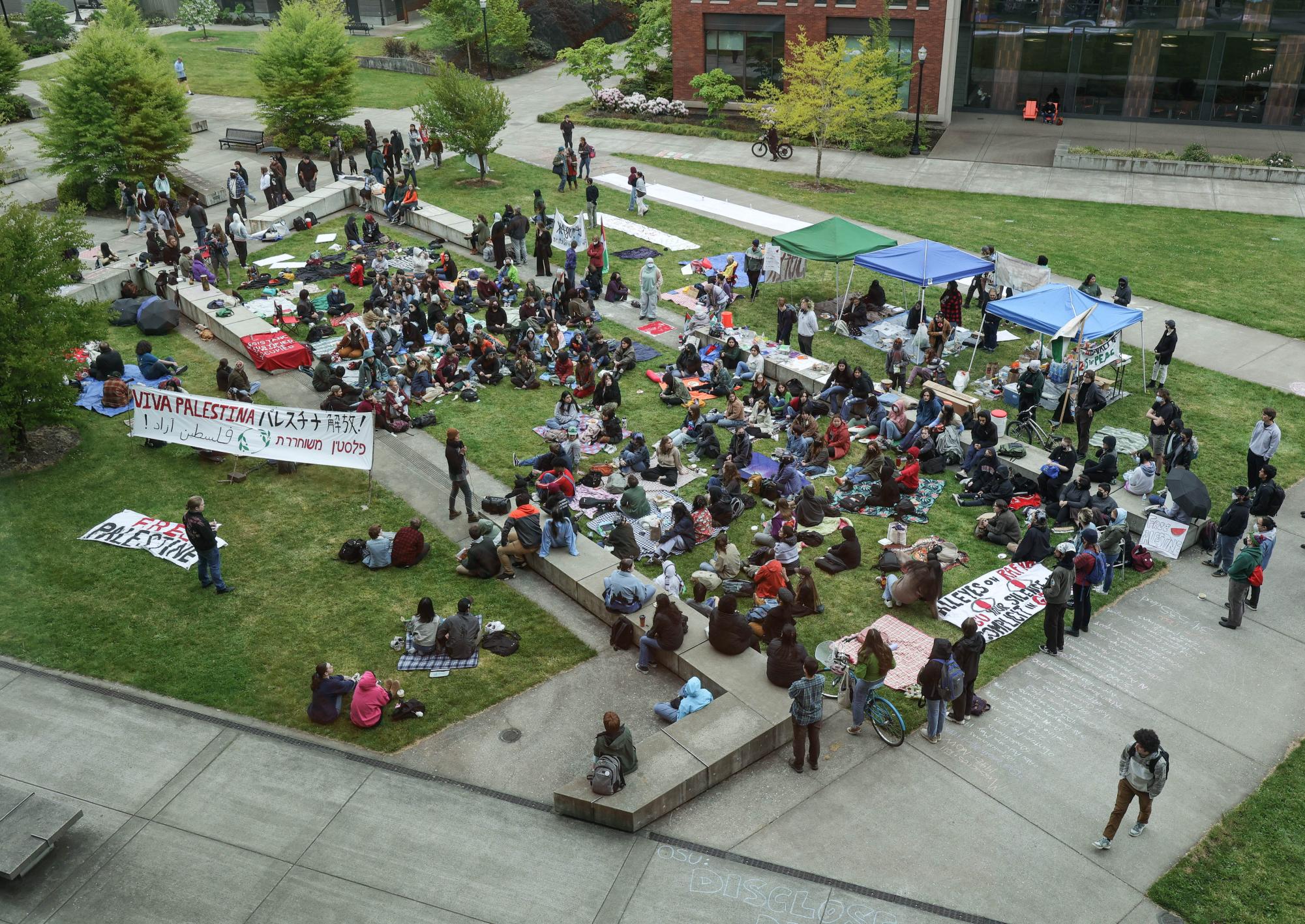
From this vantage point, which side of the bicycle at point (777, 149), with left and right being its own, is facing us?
left

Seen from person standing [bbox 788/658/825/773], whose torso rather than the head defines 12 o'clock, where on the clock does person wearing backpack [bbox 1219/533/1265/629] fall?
The person wearing backpack is roughly at 2 o'clock from the person standing.

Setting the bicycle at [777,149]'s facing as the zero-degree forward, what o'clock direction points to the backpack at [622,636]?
The backpack is roughly at 9 o'clock from the bicycle.

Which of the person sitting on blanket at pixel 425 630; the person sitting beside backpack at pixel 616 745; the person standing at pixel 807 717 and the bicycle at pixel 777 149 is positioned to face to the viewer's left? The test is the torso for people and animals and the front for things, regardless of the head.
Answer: the bicycle

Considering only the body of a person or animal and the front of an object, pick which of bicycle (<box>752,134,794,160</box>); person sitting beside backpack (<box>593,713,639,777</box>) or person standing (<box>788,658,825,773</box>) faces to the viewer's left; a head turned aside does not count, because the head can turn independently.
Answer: the bicycle

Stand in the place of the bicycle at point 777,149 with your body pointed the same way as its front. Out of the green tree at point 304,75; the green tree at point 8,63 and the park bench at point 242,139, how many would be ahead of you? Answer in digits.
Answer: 3

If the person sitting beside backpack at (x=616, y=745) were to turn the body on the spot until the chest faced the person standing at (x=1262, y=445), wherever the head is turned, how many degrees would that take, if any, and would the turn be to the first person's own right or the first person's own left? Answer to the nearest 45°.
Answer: approximately 45° to the first person's own right

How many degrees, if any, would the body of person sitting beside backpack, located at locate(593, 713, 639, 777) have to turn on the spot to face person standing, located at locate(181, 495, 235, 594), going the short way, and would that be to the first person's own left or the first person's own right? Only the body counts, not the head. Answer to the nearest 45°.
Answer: approximately 45° to the first person's own left

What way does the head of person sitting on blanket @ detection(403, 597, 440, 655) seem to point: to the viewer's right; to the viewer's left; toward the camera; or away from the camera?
away from the camera

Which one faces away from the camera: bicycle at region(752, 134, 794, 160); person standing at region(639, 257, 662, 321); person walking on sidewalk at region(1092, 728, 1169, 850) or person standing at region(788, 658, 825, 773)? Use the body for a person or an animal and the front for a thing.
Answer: person standing at region(788, 658, 825, 773)

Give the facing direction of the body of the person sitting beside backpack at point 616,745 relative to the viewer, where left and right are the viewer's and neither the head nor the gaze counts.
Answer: facing away from the viewer

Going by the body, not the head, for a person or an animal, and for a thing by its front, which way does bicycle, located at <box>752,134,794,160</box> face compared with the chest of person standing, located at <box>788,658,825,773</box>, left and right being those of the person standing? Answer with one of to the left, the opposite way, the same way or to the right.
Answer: to the left
